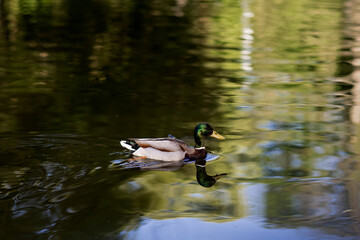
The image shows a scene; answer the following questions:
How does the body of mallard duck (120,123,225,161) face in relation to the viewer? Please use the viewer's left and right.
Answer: facing to the right of the viewer

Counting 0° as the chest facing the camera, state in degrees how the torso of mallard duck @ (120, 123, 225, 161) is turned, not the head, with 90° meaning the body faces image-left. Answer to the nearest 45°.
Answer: approximately 270°
